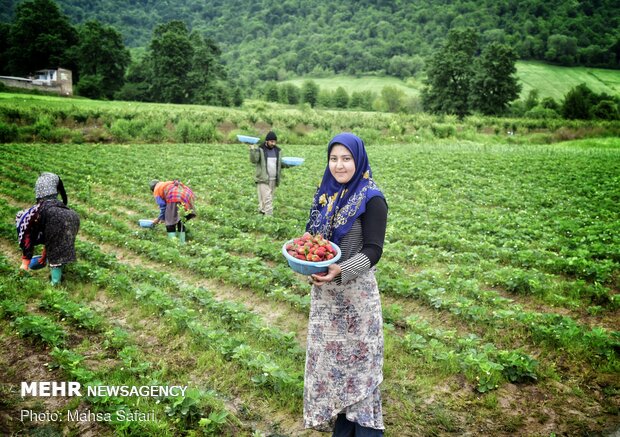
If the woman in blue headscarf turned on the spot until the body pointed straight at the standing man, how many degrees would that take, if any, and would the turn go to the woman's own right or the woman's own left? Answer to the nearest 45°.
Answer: approximately 135° to the woman's own right

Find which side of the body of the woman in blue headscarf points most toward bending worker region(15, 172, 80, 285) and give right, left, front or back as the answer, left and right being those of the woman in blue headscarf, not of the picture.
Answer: right

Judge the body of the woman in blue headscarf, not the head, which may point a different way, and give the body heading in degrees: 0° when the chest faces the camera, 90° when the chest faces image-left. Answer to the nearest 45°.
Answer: approximately 45°

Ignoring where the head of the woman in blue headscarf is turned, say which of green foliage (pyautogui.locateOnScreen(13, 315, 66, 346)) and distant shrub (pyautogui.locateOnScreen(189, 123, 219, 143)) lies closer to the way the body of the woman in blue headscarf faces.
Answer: the green foliage

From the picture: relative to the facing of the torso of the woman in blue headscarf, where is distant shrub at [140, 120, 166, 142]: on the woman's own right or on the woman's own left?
on the woman's own right

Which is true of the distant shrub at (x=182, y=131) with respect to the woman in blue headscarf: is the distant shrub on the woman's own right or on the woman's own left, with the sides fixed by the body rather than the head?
on the woman's own right
